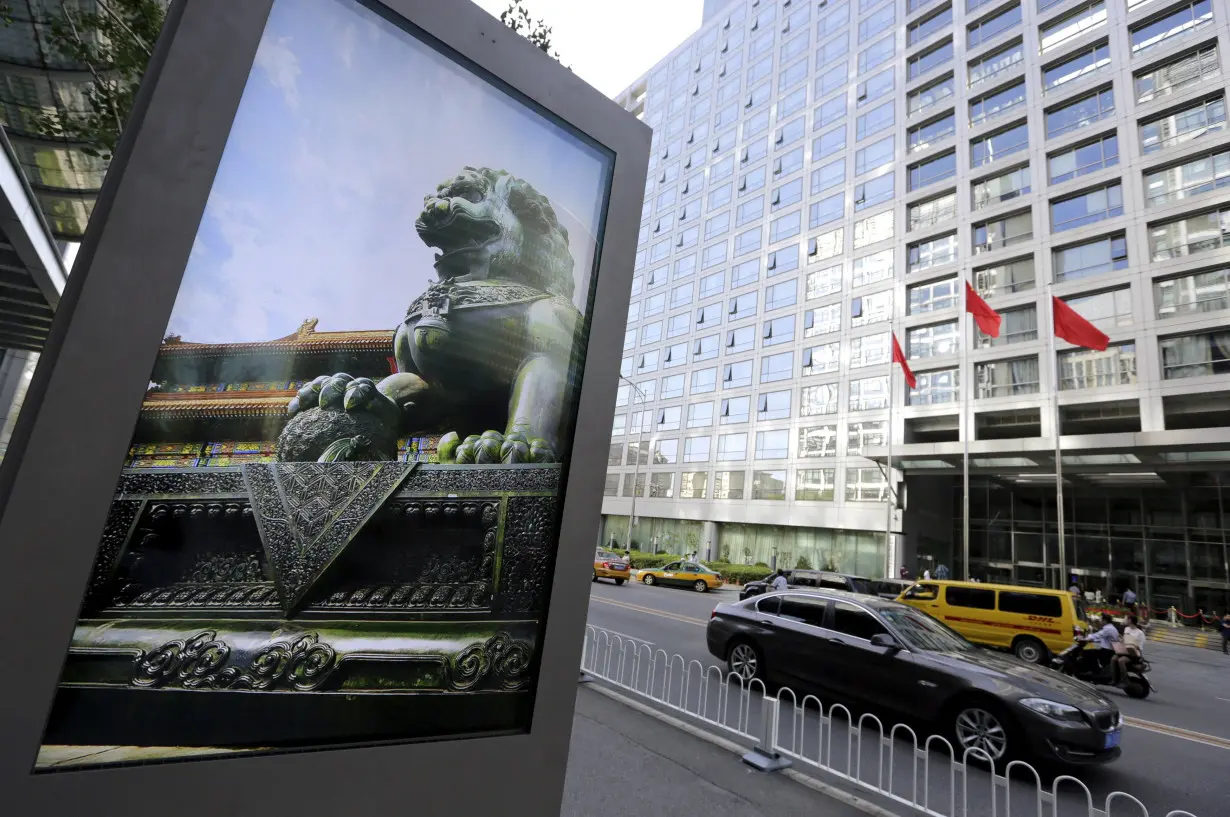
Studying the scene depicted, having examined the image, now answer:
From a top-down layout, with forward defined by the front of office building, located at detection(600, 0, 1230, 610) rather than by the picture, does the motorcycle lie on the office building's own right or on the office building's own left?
on the office building's own left

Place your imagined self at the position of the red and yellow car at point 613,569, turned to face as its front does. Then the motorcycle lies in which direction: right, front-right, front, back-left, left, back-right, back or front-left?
back

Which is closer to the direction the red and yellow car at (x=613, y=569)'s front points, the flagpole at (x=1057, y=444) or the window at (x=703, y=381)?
the window

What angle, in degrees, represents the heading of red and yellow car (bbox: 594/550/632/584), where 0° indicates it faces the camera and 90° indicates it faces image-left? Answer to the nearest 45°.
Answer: approximately 135°

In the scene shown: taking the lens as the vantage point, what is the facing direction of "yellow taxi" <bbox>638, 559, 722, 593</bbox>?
facing away from the viewer and to the left of the viewer

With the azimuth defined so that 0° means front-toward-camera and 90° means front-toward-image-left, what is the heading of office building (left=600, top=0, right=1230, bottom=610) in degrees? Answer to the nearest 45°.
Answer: approximately 45°

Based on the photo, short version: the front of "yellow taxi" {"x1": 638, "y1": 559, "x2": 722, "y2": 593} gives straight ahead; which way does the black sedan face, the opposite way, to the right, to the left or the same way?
the opposite way

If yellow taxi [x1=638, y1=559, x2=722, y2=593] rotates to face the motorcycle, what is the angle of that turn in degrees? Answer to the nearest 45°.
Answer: approximately 180°
